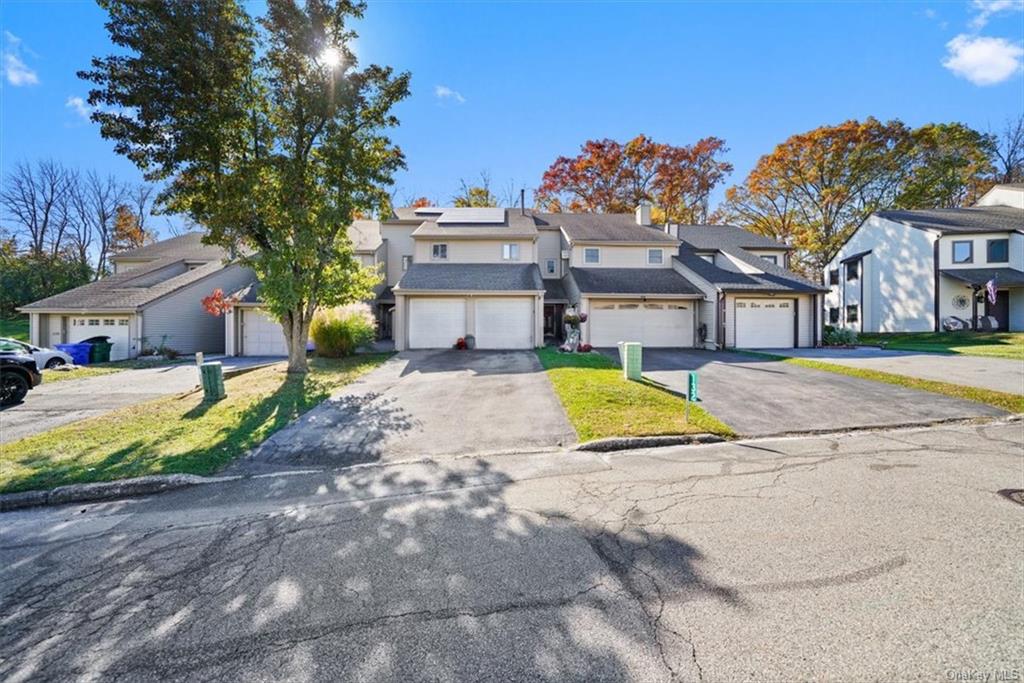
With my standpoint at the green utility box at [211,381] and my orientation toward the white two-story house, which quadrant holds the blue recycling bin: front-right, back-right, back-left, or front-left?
back-left

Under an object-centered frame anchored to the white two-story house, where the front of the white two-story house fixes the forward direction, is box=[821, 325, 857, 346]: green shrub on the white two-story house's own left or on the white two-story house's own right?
on the white two-story house's own right

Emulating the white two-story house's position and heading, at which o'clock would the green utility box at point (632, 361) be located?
The green utility box is roughly at 2 o'clock from the white two-story house.

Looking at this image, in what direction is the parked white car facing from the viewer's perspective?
to the viewer's right

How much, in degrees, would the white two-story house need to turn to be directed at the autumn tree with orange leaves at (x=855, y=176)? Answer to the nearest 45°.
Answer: approximately 180°

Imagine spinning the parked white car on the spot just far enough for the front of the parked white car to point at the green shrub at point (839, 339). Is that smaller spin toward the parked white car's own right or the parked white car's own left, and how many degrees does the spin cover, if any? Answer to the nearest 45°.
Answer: approximately 45° to the parked white car's own right

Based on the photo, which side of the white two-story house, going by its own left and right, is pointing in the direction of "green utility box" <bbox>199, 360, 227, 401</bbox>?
right
